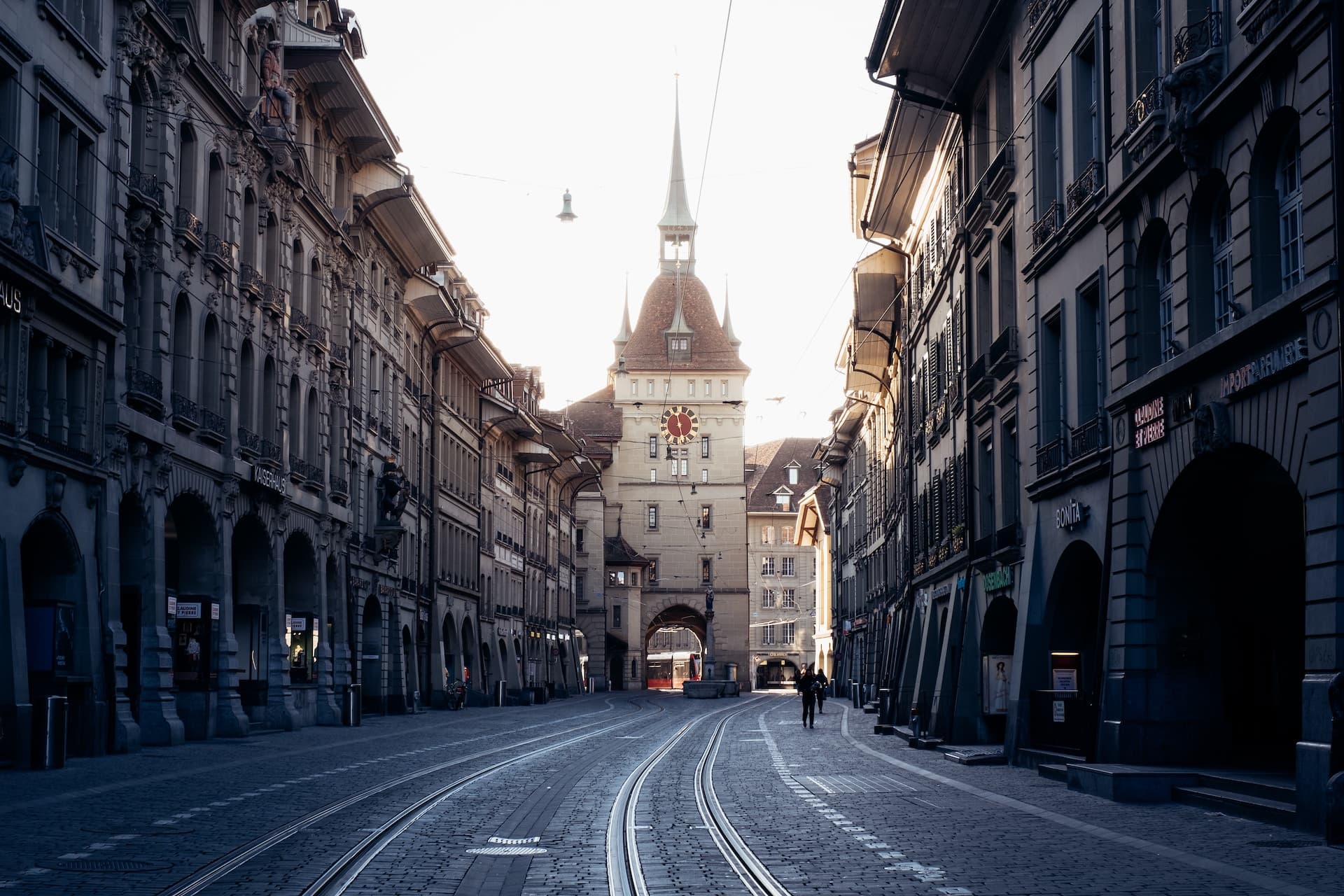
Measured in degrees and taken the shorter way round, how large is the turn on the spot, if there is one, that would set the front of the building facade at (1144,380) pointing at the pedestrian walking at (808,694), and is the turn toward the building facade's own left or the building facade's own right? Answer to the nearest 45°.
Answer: approximately 135° to the building facade's own right

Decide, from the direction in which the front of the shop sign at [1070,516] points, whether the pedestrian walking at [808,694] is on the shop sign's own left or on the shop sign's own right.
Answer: on the shop sign's own right

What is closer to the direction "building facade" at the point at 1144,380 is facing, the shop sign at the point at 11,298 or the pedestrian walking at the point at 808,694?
the shop sign

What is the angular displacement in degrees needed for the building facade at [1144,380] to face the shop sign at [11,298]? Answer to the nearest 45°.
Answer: approximately 45° to its right
